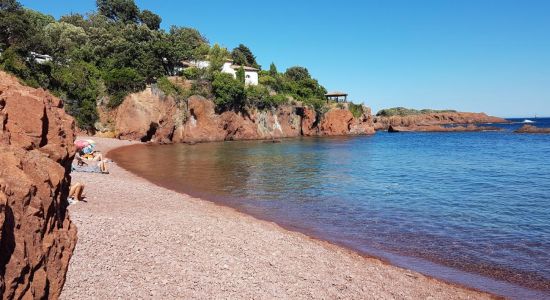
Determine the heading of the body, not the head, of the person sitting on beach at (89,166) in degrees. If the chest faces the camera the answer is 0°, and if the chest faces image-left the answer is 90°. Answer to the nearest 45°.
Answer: approximately 270°

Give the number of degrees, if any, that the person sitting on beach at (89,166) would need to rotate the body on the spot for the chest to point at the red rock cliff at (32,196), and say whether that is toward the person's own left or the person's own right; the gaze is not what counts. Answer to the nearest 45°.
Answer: approximately 90° to the person's own right

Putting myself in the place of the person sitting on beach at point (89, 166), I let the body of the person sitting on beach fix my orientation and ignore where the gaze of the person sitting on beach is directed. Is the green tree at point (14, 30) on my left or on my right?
on my left

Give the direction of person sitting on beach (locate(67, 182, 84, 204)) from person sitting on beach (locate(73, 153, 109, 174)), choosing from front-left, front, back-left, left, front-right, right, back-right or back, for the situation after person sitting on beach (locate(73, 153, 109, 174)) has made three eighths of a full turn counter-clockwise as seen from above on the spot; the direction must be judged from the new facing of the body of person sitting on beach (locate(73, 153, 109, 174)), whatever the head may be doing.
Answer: back-left
